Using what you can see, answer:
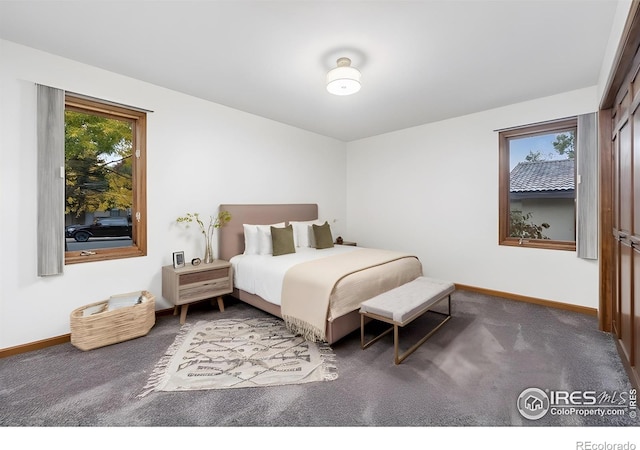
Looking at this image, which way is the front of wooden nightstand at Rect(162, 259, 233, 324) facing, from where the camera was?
facing the viewer and to the right of the viewer

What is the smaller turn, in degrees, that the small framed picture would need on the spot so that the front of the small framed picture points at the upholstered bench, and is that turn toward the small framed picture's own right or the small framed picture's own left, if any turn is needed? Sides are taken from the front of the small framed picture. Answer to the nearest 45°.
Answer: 0° — it already faces it

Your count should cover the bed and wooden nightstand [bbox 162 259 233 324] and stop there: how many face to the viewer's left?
0

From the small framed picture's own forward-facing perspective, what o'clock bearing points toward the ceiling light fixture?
The ceiling light fixture is roughly at 12 o'clock from the small framed picture.

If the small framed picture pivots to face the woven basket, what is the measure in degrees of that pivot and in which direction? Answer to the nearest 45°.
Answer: approximately 90° to its right
